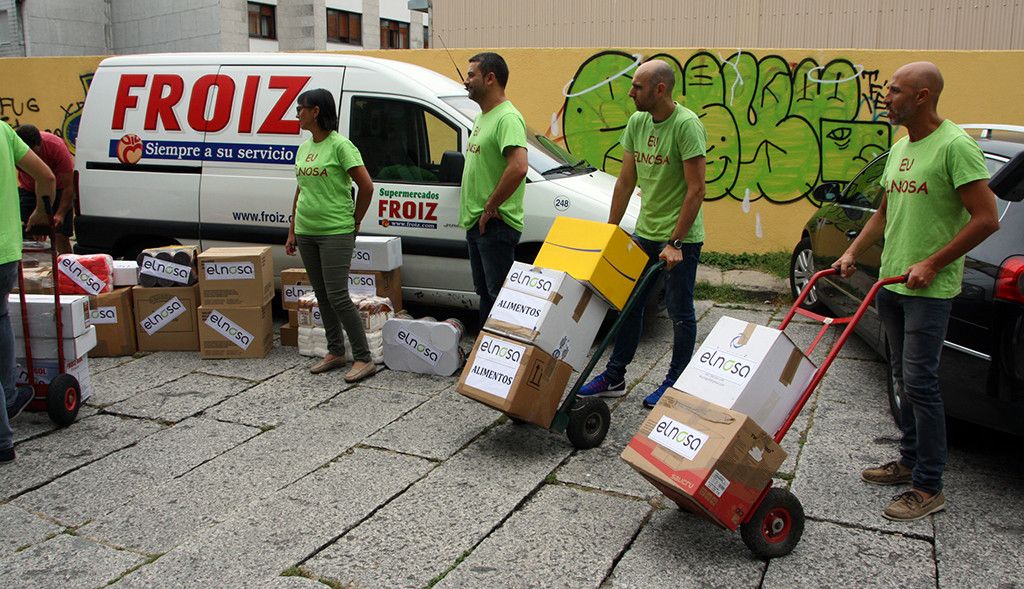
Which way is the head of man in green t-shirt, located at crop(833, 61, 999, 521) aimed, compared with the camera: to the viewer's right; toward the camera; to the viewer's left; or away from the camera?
to the viewer's left

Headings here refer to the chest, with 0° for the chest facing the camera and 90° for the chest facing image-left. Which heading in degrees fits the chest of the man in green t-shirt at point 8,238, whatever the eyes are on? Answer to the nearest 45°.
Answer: approximately 270°

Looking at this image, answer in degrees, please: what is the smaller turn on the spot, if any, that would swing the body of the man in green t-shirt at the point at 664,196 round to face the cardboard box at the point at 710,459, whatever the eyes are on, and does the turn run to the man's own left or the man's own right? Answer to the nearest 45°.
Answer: approximately 45° to the man's own left

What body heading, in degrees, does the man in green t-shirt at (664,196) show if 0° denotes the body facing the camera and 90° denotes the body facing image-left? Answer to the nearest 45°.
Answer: approximately 45°

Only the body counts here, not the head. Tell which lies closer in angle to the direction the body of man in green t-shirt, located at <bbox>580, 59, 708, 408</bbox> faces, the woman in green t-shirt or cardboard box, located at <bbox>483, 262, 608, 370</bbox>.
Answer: the cardboard box

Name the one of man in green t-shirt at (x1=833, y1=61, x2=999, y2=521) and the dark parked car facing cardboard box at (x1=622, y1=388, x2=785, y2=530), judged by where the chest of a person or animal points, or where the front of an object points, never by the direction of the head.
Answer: the man in green t-shirt

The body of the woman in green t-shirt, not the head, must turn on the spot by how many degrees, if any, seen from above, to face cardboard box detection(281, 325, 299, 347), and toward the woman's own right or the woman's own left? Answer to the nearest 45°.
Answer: approximately 135° to the woman's own right

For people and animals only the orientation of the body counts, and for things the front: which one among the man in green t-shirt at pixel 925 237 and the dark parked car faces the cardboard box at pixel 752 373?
the man in green t-shirt

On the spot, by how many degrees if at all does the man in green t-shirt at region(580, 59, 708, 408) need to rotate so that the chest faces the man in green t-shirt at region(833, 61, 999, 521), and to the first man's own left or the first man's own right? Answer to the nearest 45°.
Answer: approximately 90° to the first man's own left

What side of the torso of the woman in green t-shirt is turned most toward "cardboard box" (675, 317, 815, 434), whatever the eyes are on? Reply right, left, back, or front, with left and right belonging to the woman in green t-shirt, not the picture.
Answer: left
